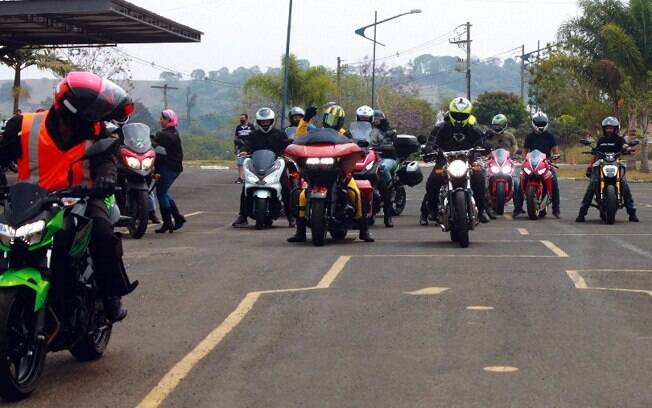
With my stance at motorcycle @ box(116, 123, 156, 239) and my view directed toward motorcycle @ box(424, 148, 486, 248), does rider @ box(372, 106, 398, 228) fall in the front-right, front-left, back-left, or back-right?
front-left

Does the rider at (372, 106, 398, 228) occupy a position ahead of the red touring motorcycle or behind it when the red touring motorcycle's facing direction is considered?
behind

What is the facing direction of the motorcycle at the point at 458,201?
toward the camera

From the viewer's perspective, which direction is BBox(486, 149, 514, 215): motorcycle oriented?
toward the camera

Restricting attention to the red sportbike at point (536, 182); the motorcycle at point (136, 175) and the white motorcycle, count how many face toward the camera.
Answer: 3

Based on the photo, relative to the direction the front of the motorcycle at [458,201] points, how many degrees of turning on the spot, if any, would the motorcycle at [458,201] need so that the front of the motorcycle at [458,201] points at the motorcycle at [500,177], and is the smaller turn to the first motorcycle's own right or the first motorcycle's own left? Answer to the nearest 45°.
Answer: approximately 180°

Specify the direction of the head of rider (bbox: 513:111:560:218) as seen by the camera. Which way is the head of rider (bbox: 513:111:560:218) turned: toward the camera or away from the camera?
toward the camera

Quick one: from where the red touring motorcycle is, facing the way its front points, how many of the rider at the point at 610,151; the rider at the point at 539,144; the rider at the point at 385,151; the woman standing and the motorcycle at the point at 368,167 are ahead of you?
0

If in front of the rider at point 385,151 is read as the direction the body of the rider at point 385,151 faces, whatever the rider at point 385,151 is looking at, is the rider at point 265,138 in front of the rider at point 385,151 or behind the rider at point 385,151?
in front

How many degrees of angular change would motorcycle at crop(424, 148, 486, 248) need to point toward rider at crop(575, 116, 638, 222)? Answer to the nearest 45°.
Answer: approximately 135° to its left

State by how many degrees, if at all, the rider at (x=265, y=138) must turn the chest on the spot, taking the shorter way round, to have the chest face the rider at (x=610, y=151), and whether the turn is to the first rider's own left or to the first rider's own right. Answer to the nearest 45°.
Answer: approximately 90° to the first rider's own left

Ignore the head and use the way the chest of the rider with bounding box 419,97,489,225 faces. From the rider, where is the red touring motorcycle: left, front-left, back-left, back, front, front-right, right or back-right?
front-right

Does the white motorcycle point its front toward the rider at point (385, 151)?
no

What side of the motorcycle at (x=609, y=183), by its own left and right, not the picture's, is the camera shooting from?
front

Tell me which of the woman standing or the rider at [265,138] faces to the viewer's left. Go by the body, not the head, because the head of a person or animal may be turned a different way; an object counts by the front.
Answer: the woman standing

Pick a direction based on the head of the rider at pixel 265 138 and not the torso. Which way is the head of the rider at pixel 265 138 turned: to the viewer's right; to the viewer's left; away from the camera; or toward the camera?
toward the camera
